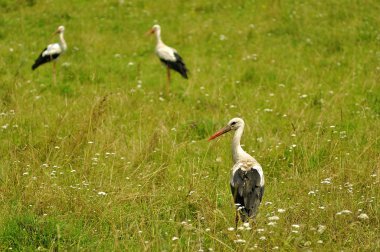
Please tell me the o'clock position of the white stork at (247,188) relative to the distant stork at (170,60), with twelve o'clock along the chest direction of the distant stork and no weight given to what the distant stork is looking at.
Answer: The white stork is roughly at 9 o'clock from the distant stork.

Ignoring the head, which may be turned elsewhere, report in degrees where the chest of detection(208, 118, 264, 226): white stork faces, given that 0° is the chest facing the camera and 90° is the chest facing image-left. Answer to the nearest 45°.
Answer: approximately 135°

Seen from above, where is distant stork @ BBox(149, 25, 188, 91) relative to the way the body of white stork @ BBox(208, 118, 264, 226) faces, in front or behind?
in front

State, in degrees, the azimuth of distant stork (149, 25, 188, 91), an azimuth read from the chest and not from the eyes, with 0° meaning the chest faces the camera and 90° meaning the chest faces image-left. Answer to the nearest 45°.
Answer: approximately 90°
